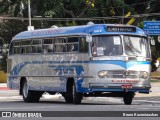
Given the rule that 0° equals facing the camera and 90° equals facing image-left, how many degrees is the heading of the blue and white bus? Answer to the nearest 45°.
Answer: approximately 315°
